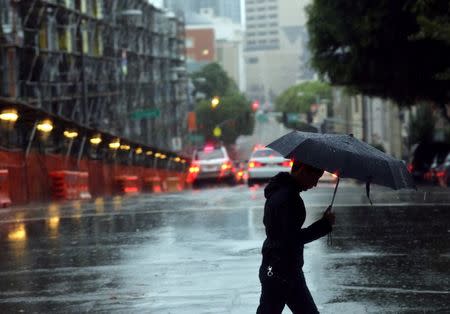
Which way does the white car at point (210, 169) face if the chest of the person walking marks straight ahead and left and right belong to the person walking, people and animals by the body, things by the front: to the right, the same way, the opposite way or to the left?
to the left

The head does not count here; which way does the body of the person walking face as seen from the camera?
to the viewer's right

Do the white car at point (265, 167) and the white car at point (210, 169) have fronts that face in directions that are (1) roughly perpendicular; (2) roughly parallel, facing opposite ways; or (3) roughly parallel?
roughly parallel

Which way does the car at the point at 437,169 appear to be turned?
away from the camera

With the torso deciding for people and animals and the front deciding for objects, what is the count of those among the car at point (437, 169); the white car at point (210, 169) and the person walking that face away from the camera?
2

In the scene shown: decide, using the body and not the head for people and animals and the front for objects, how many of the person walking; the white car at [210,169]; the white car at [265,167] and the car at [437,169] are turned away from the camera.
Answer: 3

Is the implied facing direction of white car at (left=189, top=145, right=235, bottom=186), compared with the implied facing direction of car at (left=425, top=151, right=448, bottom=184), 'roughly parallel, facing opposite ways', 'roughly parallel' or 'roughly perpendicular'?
roughly parallel

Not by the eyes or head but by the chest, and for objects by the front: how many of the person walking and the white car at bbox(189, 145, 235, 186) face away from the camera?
1

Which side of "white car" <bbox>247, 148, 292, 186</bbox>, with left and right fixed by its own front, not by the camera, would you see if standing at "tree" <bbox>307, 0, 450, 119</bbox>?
right

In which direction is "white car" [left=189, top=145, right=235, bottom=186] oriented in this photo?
away from the camera

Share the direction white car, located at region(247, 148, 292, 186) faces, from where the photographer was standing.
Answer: facing away from the viewer

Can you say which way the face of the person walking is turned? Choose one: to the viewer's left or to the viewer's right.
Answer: to the viewer's right
